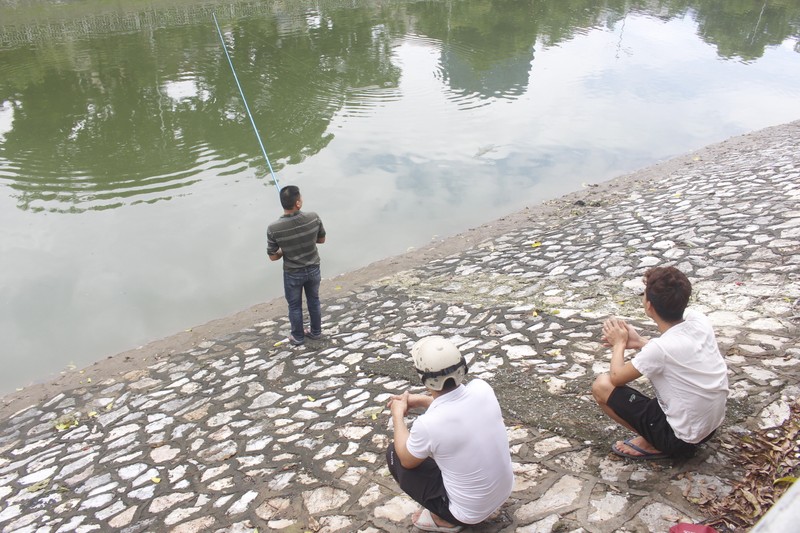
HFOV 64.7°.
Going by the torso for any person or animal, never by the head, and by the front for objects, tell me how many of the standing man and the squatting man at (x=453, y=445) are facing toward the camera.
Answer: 0

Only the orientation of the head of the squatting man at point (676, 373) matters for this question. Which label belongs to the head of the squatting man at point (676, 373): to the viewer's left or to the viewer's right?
to the viewer's left

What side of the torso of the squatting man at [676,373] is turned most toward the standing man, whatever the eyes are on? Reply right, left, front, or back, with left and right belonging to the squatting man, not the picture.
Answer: front

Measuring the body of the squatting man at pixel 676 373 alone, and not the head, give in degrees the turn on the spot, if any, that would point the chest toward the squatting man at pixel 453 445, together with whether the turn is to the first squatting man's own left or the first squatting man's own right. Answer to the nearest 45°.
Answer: approximately 90° to the first squatting man's own left

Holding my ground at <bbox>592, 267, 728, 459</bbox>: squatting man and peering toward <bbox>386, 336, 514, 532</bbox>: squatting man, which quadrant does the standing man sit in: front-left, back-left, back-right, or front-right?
front-right

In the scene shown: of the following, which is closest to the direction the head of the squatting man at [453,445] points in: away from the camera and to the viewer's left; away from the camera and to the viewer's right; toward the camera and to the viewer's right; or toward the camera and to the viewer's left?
away from the camera and to the viewer's left

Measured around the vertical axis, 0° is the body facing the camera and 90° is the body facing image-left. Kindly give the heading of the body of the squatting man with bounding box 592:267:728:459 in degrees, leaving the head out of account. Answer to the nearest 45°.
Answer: approximately 135°

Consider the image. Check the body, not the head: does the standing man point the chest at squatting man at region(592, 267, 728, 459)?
no

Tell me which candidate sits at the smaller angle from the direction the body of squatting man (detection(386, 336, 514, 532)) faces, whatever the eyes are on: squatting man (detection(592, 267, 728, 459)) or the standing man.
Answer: the standing man

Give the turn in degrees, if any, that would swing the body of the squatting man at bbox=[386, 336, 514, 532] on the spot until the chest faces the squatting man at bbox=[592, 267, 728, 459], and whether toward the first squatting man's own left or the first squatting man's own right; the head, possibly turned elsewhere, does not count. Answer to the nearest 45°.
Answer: approximately 135° to the first squatting man's own right

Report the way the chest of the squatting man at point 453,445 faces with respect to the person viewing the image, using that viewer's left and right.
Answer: facing away from the viewer and to the left of the viewer

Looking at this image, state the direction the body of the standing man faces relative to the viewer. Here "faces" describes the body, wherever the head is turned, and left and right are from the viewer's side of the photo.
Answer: facing away from the viewer

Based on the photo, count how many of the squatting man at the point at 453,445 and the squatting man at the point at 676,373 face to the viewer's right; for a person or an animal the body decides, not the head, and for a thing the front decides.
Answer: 0

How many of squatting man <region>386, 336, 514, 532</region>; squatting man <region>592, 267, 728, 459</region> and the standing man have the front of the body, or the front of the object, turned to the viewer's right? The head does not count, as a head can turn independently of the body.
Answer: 0

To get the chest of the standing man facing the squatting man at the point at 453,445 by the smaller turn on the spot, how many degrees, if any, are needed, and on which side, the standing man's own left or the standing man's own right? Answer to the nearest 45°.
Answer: approximately 180°

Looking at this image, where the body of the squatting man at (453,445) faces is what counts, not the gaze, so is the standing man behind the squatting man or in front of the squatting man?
in front

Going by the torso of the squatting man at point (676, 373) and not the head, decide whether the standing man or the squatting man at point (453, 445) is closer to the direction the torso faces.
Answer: the standing man
